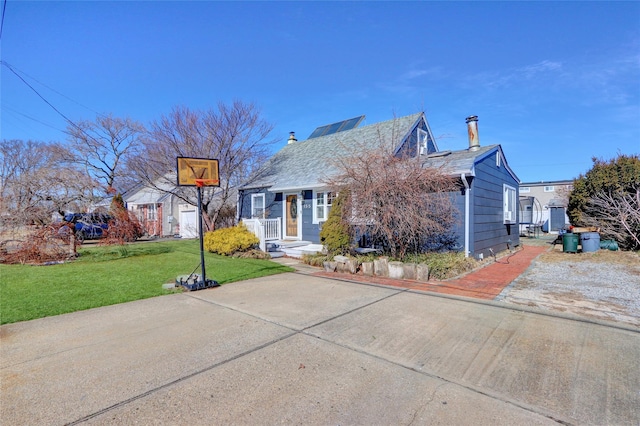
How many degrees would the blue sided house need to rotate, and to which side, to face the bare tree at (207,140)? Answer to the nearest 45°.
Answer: approximately 45° to its right

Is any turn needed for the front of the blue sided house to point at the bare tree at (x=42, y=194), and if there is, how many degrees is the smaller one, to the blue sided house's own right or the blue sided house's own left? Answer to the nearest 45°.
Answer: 0° — it already faces it

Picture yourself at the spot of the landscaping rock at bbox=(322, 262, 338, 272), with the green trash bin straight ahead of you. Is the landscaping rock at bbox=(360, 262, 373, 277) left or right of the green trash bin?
right

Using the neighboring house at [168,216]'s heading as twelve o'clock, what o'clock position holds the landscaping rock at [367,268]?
The landscaping rock is roughly at 10 o'clock from the neighboring house.

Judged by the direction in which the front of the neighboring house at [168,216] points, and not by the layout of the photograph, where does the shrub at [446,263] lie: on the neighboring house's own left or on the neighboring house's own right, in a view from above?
on the neighboring house's own left

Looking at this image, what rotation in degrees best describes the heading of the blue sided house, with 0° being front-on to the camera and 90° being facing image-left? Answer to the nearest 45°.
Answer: approximately 45°

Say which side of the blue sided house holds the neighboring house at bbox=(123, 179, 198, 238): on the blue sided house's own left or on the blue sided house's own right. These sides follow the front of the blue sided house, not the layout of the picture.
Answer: on the blue sided house's own right

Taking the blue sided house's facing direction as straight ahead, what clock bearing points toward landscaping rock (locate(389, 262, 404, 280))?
The landscaping rock is roughly at 10 o'clock from the blue sided house.

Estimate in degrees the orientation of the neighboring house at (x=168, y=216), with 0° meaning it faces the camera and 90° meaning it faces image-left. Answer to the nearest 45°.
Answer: approximately 45°
